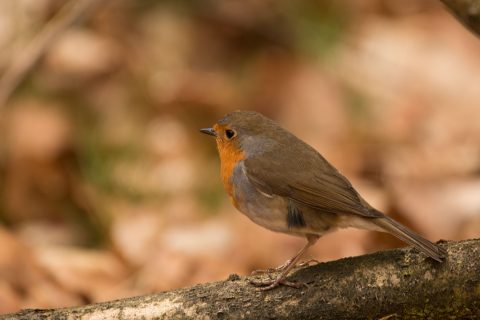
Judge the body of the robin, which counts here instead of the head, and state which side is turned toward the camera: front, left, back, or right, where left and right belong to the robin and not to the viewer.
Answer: left
